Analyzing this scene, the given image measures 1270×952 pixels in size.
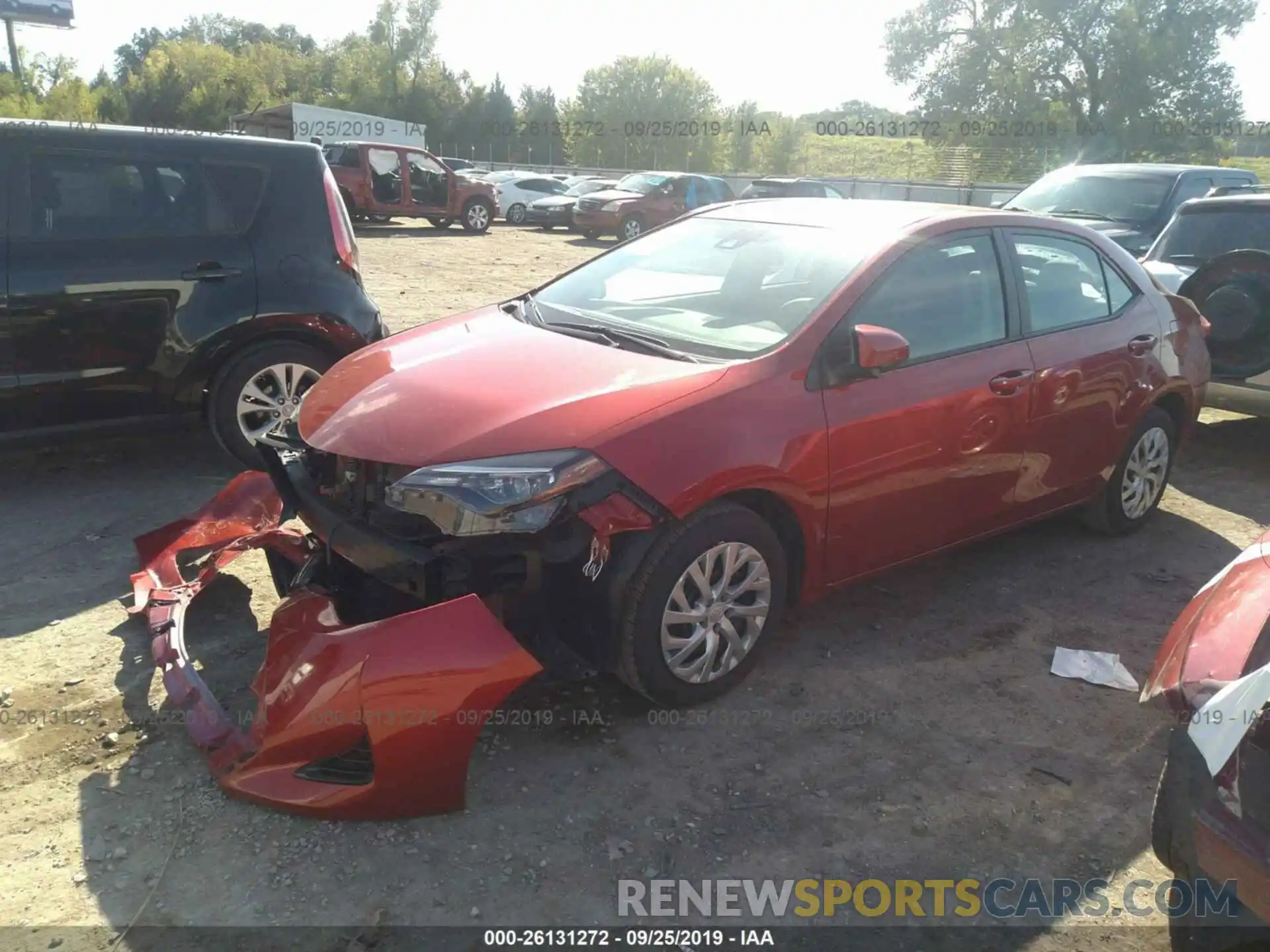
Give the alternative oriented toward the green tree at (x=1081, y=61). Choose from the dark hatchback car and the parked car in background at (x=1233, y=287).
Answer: the parked car in background

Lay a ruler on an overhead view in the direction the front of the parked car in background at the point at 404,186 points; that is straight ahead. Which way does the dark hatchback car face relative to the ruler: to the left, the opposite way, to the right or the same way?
the opposite way

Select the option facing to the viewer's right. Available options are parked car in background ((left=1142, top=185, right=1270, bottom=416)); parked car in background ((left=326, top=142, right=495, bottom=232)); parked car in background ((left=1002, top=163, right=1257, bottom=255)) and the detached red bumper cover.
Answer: parked car in background ((left=326, top=142, right=495, bottom=232))

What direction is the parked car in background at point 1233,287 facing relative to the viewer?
away from the camera

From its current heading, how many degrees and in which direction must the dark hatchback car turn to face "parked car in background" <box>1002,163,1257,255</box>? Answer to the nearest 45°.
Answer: approximately 180°

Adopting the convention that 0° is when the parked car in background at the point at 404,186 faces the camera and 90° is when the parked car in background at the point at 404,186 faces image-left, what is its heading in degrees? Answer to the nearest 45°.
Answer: approximately 270°

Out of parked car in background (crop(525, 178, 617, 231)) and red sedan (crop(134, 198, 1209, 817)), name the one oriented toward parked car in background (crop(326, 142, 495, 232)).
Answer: parked car in background (crop(525, 178, 617, 231))

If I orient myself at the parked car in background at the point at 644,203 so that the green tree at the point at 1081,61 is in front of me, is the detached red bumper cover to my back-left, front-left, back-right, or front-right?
back-right

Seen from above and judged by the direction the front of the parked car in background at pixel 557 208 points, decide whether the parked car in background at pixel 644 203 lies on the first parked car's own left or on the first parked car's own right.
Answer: on the first parked car's own left
